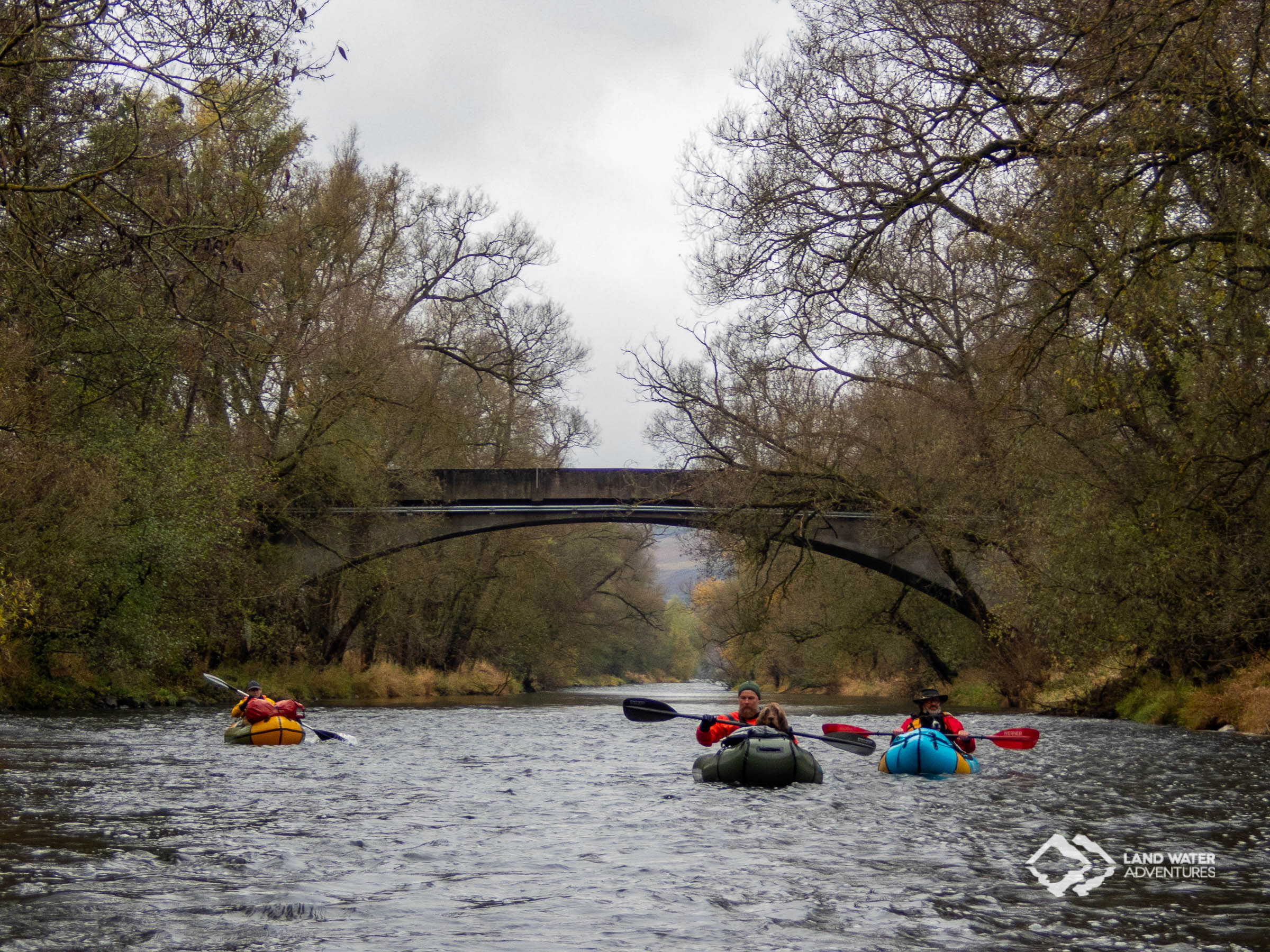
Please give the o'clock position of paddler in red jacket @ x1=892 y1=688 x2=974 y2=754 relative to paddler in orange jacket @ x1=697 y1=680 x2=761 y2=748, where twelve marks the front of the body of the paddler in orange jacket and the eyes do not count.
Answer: The paddler in red jacket is roughly at 9 o'clock from the paddler in orange jacket.

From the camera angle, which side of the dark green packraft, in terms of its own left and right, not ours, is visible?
front

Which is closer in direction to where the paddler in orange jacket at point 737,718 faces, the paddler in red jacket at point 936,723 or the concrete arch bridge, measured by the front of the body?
the paddler in red jacket

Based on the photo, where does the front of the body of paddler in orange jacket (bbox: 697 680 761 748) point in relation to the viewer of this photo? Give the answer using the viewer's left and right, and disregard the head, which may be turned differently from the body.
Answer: facing the viewer

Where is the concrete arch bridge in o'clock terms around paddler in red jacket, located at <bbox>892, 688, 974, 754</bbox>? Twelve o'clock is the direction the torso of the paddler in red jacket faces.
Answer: The concrete arch bridge is roughly at 5 o'clock from the paddler in red jacket.

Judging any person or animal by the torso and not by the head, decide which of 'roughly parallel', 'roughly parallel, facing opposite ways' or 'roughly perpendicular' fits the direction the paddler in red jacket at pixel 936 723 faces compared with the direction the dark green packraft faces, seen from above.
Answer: roughly parallel

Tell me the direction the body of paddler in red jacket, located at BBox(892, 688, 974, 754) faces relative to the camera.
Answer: toward the camera

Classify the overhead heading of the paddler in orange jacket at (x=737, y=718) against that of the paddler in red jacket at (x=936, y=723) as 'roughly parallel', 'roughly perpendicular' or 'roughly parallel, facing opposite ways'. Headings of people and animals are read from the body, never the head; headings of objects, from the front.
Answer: roughly parallel

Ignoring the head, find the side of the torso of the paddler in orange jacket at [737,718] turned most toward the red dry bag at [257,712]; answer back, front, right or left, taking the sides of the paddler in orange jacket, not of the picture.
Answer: right

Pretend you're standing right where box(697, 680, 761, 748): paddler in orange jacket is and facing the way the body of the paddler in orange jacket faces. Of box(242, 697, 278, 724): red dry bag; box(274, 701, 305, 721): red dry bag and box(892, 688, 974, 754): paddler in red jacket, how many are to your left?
1

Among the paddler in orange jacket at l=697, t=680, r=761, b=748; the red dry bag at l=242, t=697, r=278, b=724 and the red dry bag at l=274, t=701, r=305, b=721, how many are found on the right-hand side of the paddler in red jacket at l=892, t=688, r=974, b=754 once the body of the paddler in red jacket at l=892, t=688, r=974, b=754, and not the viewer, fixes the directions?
3

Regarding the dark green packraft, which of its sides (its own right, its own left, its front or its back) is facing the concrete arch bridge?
back

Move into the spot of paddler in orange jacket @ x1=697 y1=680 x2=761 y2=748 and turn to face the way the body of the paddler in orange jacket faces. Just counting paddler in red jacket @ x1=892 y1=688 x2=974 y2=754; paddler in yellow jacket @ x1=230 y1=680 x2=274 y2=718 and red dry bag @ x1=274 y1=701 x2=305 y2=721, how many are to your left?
1
